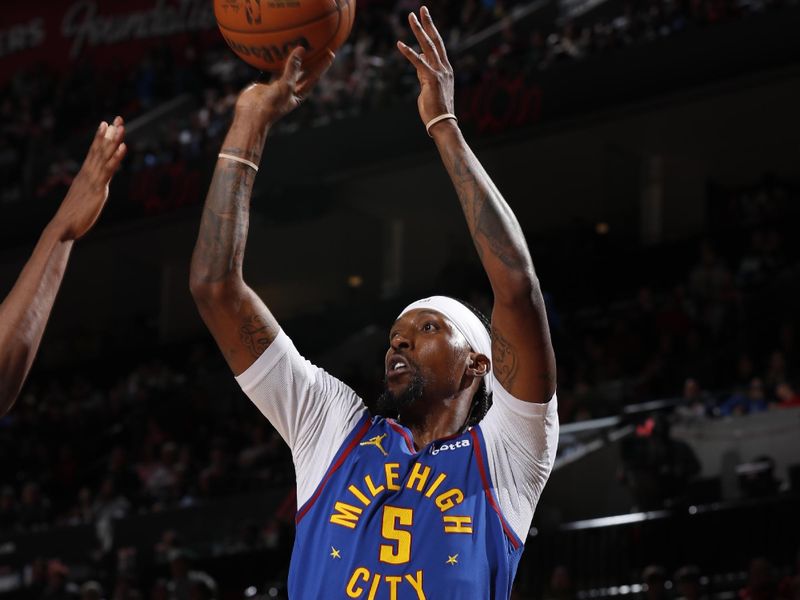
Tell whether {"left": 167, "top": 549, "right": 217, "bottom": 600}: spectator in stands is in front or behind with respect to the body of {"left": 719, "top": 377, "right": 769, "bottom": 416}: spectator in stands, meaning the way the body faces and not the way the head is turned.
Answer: in front

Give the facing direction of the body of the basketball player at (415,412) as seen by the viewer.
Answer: toward the camera

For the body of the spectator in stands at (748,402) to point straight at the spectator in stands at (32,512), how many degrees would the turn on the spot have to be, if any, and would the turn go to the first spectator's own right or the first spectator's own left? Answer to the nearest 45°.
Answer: approximately 45° to the first spectator's own right

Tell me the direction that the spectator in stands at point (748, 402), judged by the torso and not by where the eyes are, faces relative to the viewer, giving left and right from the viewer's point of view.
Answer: facing the viewer and to the left of the viewer

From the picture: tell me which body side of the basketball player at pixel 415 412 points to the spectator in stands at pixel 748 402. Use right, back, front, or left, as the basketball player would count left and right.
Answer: back

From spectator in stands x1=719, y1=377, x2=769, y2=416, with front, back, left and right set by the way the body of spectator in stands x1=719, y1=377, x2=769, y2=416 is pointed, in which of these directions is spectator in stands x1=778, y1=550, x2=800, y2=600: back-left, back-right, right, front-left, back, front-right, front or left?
front-left

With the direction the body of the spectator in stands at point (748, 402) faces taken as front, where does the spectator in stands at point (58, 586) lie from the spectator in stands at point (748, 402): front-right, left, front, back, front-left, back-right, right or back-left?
front-right

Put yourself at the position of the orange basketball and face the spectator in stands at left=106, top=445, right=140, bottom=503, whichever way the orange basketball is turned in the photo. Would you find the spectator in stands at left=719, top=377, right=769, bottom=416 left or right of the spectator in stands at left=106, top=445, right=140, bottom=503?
right

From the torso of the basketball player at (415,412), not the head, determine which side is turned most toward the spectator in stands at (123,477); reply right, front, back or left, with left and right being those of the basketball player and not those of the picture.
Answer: back

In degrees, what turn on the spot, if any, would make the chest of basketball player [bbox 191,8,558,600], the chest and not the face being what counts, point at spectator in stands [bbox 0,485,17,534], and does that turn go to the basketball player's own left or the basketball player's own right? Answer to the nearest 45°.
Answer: approximately 180°

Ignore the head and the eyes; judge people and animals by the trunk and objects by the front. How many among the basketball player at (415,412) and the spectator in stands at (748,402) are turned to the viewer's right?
0

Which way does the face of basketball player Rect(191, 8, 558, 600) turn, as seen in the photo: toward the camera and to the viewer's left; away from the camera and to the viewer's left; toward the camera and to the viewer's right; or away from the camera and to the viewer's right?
toward the camera and to the viewer's left
